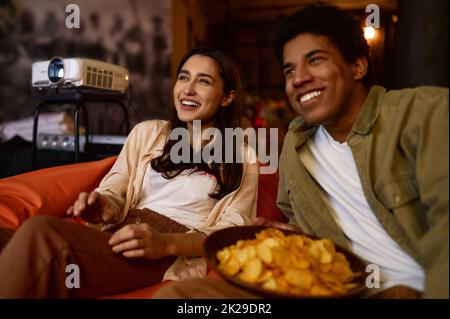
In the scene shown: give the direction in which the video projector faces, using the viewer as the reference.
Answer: facing the viewer and to the left of the viewer

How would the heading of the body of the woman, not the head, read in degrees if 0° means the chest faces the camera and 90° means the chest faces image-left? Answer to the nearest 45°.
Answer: approximately 45°

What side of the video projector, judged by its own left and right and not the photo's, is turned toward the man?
left

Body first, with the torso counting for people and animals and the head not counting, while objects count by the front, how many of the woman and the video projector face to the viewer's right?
0

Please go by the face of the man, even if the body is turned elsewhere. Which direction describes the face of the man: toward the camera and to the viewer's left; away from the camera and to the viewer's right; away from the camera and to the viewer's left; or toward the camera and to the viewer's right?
toward the camera and to the viewer's left

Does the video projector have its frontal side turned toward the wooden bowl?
no

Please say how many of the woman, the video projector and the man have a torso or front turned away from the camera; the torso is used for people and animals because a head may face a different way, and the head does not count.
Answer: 0

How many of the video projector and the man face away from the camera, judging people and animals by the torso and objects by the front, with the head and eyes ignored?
0

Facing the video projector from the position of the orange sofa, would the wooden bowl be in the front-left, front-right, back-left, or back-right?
back-right
